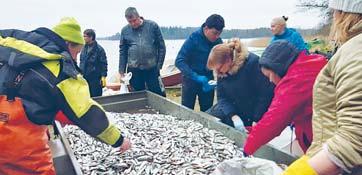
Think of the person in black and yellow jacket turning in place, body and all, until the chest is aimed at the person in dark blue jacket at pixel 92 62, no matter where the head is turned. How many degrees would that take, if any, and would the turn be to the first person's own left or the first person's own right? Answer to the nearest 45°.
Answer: approximately 45° to the first person's own left

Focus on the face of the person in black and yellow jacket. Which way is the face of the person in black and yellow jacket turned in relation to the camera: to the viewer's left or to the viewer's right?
to the viewer's right

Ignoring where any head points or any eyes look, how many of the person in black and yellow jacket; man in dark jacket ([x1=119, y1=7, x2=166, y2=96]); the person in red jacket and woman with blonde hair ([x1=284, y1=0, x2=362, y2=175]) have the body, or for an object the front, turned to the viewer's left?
2

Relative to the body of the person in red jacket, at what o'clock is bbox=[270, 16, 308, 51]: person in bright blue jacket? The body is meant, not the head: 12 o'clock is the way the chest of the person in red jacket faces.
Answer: The person in bright blue jacket is roughly at 3 o'clock from the person in red jacket.

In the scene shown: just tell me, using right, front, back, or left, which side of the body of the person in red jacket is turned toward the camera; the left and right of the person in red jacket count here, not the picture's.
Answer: left

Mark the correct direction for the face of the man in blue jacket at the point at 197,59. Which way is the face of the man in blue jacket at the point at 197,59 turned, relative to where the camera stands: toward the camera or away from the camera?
toward the camera

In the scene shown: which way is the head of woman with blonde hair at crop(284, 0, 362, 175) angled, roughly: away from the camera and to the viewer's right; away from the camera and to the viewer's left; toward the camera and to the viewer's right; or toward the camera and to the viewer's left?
away from the camera and to the viewer's left

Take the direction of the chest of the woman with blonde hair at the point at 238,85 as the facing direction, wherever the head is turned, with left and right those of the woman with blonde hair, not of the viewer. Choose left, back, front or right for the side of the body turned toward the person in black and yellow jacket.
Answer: front

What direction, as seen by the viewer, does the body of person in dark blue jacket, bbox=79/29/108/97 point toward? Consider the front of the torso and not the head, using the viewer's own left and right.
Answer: facing the viewer and to the left of the viewer

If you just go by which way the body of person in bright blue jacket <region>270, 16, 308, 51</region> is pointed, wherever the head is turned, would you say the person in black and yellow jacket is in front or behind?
in front

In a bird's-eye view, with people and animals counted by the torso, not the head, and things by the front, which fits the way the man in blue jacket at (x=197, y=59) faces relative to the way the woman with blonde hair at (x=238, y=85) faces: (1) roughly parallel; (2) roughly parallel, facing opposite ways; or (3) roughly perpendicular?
roughly perpendicular

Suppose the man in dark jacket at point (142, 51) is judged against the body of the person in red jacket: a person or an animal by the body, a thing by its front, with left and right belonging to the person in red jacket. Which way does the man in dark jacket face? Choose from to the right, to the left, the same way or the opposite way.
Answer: to the left

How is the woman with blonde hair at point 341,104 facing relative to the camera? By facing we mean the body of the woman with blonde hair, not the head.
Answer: to the viewer's left

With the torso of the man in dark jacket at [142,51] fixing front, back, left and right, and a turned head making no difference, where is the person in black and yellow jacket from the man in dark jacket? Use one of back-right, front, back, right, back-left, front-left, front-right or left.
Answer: front

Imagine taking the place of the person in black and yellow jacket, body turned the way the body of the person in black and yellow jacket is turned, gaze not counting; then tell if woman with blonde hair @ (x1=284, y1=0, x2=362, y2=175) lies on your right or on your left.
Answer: on your right

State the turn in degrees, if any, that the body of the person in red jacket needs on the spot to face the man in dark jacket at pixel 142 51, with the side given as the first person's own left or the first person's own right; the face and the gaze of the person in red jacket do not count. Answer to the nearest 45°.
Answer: approximately 45° to the first person's own right

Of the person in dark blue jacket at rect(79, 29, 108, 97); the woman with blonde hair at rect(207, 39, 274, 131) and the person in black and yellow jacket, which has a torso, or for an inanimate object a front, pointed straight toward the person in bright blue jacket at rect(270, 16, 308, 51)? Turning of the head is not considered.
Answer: the person in black and yellow jacket

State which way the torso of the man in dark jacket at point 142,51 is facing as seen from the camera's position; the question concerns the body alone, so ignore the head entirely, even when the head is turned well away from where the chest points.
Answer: toward the camera

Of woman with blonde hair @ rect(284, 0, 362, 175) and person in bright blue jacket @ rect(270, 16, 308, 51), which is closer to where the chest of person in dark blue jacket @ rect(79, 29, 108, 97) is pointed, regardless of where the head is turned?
the woman with blonde hair

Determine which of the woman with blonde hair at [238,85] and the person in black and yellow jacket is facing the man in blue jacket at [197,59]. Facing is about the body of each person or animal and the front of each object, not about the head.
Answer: the person in black and yellow jacket

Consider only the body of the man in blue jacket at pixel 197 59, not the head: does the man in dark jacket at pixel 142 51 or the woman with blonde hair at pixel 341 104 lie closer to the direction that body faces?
the woman with blonde hair
